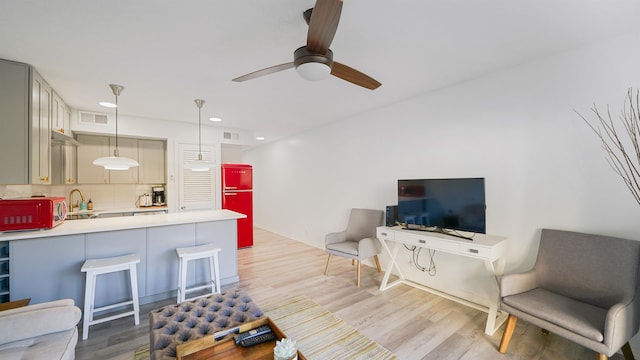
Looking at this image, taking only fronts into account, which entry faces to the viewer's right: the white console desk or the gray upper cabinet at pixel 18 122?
the gray upper cabinet

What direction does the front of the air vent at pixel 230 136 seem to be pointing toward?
toward the camera

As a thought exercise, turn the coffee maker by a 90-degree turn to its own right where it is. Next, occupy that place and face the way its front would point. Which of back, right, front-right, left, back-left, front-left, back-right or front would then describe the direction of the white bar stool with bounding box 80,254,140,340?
left

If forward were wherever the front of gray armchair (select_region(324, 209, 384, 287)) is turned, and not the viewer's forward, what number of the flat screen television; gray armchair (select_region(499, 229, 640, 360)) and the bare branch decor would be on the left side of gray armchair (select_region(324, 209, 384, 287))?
3

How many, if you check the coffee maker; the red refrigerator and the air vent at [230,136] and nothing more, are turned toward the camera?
3

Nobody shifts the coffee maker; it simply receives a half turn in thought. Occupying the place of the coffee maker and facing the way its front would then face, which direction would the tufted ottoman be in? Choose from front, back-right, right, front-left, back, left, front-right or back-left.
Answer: back

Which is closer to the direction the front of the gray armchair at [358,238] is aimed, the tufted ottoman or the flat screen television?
the tufted ottoman

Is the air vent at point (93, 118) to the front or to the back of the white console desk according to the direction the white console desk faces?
to the front

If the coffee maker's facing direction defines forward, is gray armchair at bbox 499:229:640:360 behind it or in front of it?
in front

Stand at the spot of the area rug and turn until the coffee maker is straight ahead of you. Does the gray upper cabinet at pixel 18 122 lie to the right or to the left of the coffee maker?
left

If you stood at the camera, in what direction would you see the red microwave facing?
facing to the right of the viewer

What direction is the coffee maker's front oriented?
toward the camera

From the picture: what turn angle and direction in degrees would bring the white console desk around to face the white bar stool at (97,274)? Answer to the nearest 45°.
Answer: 0° — it already faces it

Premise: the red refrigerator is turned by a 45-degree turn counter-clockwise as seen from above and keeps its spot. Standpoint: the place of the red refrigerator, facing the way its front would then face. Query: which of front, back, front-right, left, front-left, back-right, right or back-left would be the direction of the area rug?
front-right

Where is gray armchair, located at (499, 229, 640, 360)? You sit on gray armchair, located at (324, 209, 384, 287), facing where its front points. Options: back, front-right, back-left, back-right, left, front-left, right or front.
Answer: left

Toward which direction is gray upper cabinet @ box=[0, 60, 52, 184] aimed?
to the viewer's right

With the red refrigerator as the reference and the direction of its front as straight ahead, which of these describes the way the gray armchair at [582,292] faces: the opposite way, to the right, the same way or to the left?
to the right
